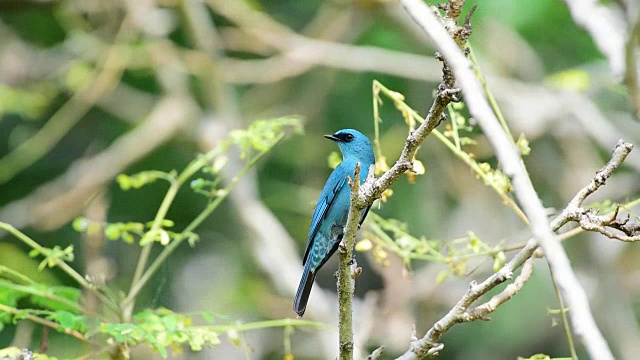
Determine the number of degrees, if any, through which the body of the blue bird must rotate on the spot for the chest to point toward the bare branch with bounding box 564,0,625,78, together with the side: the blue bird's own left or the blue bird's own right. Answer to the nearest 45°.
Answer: approximately 90° to the blue bird's own right

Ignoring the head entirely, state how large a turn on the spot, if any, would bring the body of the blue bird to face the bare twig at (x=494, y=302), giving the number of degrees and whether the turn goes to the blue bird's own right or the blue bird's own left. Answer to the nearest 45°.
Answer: approximately 90° to the blue bird's own right

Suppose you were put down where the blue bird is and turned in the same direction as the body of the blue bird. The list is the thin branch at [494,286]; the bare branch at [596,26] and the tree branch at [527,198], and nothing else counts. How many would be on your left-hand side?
0

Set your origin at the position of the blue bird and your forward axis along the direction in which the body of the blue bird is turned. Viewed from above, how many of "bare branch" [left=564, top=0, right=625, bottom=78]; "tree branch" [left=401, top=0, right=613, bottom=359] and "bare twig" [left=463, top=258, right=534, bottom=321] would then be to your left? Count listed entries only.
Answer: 0

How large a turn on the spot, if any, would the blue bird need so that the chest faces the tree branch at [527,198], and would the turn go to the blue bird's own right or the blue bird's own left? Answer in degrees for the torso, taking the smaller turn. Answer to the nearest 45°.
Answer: approximately 90° to the blue bird's own right

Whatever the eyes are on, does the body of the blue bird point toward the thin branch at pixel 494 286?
no
